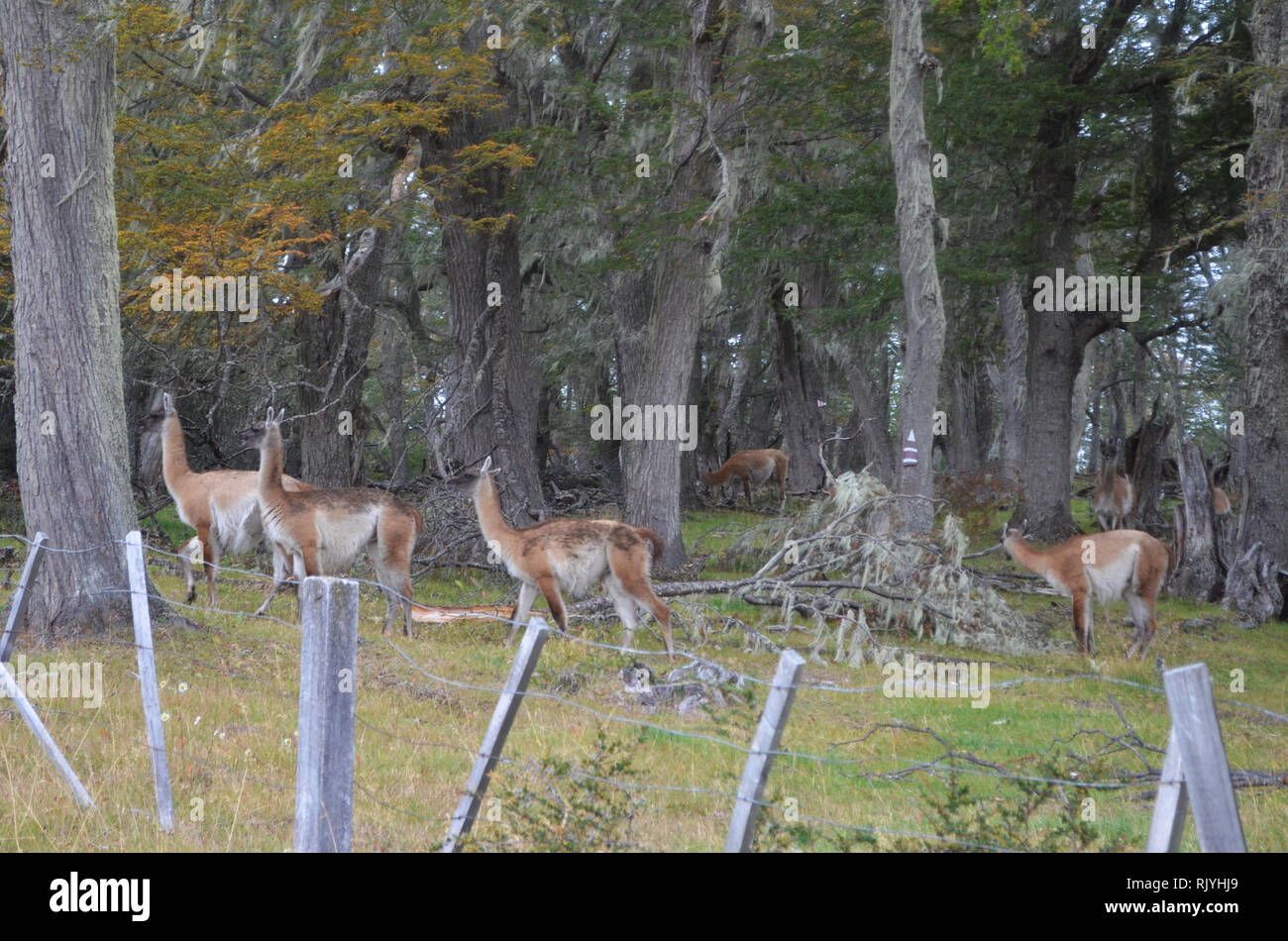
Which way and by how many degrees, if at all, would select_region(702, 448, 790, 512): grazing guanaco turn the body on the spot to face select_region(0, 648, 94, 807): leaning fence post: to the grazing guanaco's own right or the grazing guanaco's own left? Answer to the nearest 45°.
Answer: approximately 90° to the grazing guanaco's own left

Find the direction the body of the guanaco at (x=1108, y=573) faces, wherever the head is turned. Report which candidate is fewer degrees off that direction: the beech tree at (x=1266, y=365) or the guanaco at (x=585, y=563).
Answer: the guanaco

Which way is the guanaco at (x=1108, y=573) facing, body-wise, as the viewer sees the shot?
to the viewer's left

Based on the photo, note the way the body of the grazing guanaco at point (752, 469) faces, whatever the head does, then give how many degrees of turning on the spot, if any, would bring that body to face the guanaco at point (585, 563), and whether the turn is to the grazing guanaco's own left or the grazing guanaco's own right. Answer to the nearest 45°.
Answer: approximately 90° to the grazing guanaco's own left

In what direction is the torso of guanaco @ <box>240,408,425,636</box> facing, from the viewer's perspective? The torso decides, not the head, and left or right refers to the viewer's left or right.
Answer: facing to the left of the viewer

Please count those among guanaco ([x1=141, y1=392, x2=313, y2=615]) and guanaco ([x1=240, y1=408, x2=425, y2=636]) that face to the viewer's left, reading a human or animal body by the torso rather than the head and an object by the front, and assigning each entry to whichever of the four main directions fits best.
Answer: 2

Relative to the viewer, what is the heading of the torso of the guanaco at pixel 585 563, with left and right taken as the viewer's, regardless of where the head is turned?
facing to the left of the viewer

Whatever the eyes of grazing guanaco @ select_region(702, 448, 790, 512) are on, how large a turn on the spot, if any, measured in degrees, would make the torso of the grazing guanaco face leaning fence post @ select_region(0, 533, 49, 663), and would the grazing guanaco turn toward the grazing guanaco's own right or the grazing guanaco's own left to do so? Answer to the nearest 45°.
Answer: approximately 90° to the grazing guanaco's own left

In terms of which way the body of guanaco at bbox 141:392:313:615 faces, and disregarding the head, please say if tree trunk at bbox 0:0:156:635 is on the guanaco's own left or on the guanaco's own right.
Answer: on the guanaco's own left

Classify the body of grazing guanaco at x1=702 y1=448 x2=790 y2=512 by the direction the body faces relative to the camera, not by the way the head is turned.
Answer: to the viewer's left

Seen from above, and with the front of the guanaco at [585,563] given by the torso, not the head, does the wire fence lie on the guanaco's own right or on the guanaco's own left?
on the guanaco's own left

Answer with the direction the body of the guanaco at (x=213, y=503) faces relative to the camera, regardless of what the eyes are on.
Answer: to the viewer's left

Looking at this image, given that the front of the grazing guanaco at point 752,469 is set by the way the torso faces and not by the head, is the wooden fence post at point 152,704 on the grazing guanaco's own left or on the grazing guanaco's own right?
on the grazing guanaco's own left
